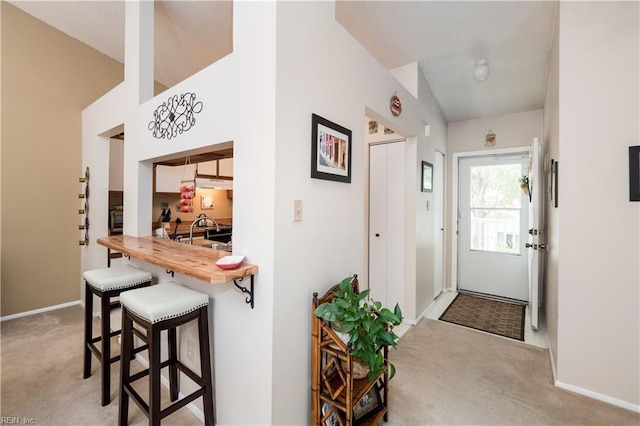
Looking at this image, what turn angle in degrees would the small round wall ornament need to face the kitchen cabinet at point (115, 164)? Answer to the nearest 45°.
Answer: approximately 135° to its right

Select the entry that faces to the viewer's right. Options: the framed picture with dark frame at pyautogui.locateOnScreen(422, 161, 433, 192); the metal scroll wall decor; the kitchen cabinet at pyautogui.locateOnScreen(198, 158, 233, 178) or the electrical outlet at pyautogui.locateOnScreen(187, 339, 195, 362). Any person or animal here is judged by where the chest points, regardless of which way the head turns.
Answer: the framed picture with dark frame

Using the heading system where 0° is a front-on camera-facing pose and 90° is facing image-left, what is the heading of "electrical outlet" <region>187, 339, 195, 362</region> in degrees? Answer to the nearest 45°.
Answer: approximately 45°

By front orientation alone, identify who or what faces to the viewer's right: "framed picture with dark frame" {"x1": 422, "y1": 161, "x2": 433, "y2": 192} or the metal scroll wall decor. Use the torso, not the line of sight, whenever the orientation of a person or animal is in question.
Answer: the framed picture with dark frame

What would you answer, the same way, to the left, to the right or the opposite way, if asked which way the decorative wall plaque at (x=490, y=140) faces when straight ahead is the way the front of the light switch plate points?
to the right

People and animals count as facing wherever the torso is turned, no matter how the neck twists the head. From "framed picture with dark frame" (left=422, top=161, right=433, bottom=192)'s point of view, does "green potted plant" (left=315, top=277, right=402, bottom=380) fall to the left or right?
on its right

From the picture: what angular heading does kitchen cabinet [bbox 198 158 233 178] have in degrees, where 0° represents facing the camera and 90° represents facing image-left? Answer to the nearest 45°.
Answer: approximately 45°

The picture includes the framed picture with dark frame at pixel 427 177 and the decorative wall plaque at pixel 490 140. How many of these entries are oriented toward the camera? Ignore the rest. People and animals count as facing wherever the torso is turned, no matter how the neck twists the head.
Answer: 1

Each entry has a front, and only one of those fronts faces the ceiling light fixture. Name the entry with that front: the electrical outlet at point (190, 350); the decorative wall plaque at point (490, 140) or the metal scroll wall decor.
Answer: the decorative wall plaque

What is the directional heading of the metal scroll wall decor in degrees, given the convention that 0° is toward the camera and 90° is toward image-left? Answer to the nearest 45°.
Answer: approximately 45°

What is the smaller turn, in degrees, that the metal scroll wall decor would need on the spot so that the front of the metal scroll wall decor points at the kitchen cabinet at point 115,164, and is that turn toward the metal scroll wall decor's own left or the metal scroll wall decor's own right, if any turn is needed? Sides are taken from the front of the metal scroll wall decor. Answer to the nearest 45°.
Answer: approximately 135° to the metal scroll wall decor's own right

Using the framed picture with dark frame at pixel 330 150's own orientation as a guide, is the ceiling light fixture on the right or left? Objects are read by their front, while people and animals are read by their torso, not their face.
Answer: on its left
